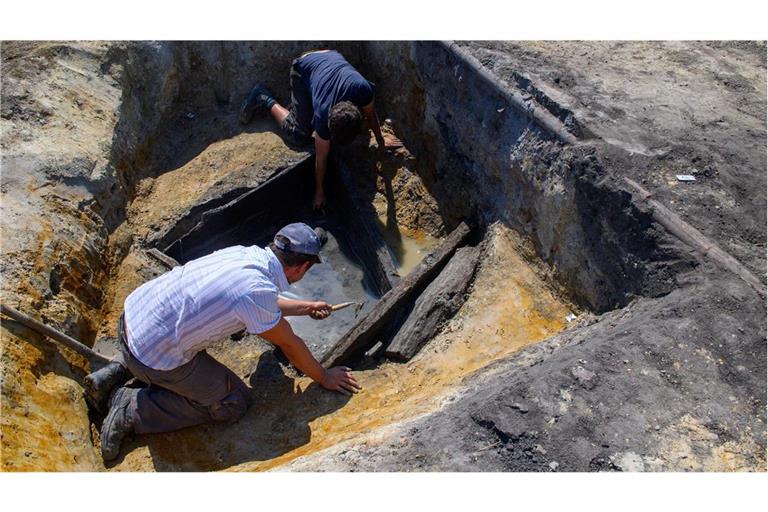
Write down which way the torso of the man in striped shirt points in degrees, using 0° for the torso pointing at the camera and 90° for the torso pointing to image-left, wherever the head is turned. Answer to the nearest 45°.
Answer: approximately 270°

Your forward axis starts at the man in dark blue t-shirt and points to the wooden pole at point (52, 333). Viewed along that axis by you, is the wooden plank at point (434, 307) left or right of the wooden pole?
left

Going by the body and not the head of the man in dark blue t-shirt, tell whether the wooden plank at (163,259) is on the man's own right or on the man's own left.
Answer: on the man's own right

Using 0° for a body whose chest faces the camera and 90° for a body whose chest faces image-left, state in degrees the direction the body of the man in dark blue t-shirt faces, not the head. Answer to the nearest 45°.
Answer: approximately 315°

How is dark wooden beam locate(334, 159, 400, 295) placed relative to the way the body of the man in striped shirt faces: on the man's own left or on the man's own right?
on the man's own left

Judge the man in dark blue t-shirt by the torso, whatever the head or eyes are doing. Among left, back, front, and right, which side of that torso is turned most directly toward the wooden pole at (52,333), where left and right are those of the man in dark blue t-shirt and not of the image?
right

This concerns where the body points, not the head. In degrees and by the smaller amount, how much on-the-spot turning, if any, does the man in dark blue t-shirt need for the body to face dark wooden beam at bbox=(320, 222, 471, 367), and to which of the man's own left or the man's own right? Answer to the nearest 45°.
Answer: approximately 45° to the man's own right
